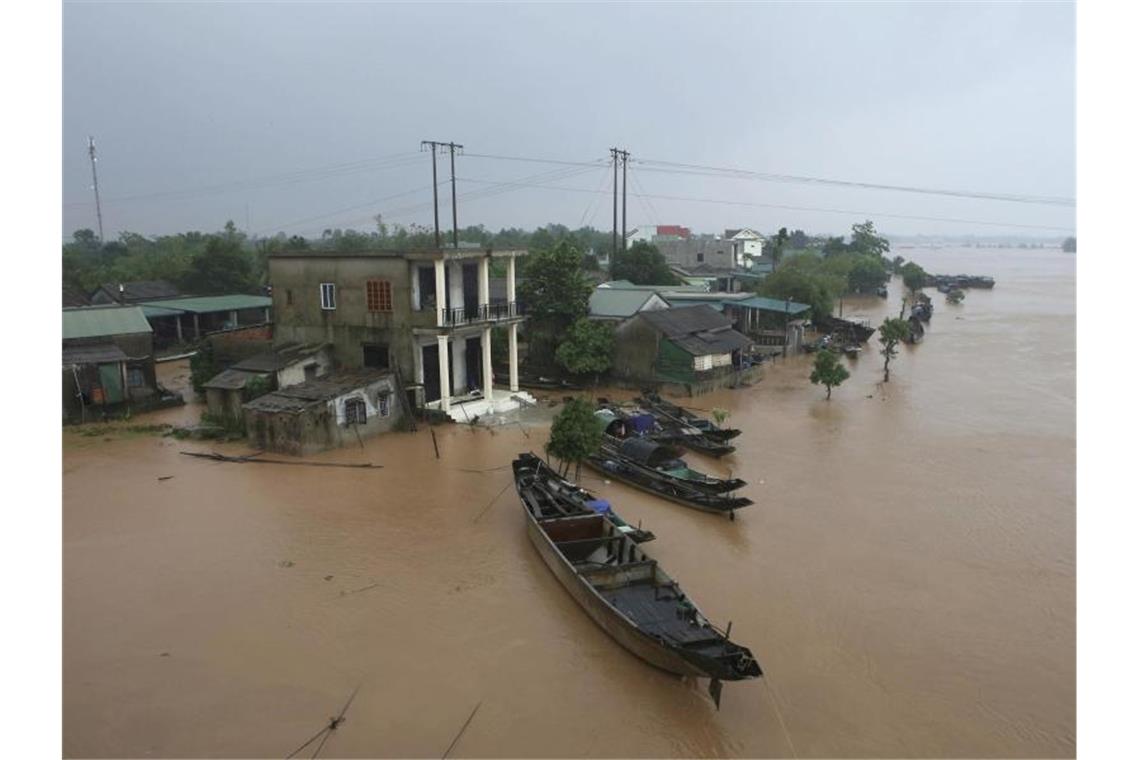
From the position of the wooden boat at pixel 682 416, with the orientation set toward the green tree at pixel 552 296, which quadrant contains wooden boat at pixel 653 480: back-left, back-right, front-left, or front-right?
back-left

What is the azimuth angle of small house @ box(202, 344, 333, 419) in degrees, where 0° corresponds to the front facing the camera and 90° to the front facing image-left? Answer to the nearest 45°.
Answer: approximately 315°

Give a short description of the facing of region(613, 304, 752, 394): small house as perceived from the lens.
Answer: facing the viewer and to the right of the viewer

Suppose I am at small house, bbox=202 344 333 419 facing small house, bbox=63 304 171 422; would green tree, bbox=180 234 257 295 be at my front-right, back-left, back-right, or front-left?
front-right

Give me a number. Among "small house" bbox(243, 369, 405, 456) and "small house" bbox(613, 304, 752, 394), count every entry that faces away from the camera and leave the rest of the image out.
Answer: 0

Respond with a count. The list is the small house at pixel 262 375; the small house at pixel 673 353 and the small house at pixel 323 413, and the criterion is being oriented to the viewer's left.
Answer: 0

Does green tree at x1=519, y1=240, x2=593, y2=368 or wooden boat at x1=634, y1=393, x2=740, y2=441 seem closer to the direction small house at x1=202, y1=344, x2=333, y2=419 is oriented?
the wooden boat

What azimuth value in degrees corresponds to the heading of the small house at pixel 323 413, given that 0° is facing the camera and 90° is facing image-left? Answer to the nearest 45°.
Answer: approximately 315°

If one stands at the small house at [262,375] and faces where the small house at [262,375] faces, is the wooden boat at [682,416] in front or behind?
in front

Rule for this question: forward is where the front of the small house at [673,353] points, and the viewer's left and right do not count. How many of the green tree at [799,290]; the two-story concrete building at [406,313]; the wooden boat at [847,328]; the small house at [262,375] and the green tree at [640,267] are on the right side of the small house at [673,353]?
2
